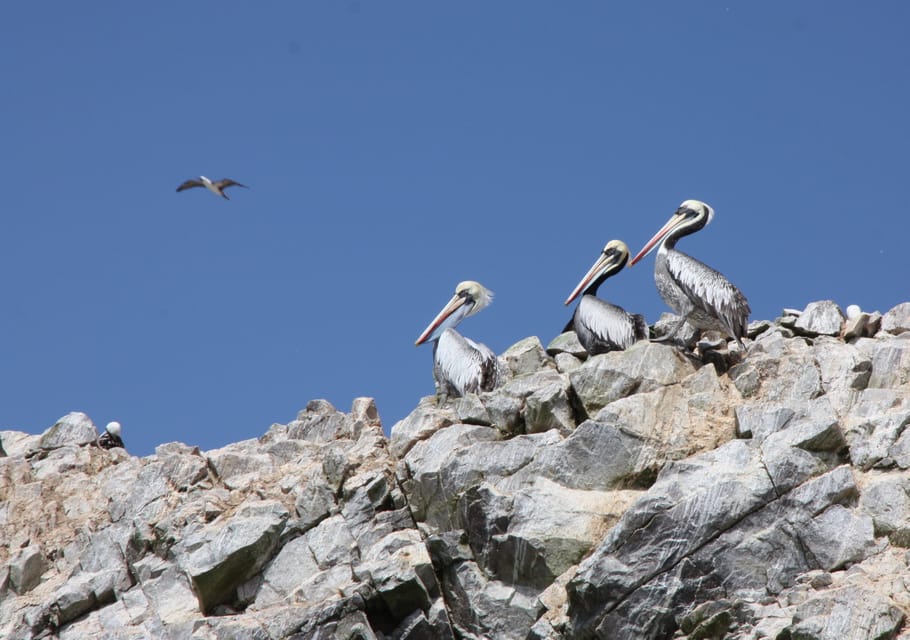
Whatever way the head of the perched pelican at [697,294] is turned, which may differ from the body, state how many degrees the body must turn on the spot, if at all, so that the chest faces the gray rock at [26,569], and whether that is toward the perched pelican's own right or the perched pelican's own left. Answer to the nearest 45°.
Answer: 0° — it already faces it

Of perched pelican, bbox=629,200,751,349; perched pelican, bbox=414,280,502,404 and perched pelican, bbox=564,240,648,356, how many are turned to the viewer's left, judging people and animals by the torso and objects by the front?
3

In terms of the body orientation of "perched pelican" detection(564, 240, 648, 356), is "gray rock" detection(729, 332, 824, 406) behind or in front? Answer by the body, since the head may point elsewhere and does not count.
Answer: behind

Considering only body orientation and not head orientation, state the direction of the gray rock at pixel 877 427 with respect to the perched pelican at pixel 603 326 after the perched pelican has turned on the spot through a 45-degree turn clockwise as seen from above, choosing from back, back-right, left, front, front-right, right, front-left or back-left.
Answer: back

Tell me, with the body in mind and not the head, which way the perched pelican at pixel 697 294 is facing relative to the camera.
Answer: to the viewer's left

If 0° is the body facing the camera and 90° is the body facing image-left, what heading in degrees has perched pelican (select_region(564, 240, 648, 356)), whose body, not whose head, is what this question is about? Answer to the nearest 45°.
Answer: approximately 90°

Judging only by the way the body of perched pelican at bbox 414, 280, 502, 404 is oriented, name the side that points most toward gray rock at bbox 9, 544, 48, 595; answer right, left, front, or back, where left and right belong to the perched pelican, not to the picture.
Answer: front

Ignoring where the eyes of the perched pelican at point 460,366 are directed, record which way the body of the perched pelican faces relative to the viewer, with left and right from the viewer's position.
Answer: facing to the left of the viewer

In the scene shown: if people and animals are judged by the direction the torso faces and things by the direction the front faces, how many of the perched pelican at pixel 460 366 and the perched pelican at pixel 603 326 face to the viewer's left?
2

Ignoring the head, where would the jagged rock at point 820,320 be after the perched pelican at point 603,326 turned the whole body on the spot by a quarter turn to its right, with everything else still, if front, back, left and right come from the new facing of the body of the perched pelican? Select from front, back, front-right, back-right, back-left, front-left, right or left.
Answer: right
